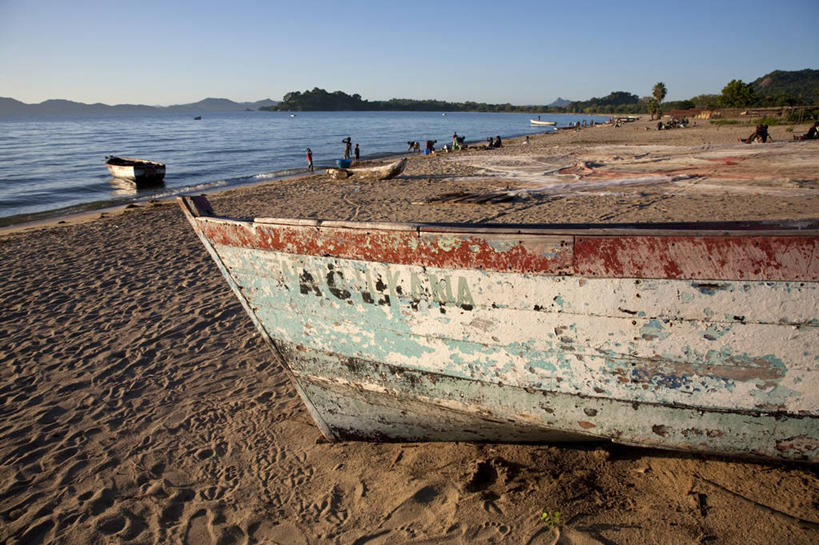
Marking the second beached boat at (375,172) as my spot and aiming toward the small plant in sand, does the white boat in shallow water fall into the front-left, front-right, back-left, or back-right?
back-right

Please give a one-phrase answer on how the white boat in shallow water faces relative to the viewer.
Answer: facing to the left of the viewer

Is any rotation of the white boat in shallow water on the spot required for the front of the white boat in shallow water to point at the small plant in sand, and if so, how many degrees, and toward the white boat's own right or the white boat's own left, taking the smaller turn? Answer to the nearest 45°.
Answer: approximately 90° to the white boat's own left
